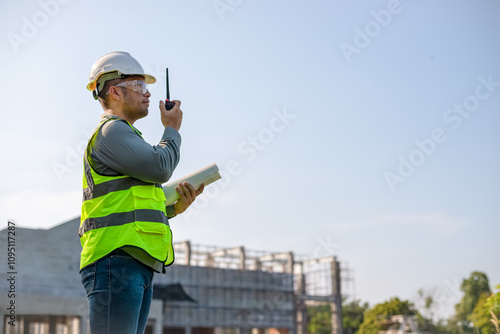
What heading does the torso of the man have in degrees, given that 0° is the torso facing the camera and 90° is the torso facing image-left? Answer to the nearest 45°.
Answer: approximately 270°

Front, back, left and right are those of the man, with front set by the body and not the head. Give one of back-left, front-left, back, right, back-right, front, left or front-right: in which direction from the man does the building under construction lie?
left

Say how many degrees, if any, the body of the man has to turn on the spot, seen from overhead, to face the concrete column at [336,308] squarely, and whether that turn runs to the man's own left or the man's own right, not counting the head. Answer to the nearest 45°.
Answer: approximately 90° to the man's own left

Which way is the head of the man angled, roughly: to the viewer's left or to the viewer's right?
to the viewer's right

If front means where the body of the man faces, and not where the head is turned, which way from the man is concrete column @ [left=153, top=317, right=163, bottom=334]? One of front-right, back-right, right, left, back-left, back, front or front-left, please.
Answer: left

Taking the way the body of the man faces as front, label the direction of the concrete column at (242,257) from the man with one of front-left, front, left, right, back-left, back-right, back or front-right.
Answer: left

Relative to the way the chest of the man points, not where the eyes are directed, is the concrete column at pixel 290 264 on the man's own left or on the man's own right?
on the man's own left

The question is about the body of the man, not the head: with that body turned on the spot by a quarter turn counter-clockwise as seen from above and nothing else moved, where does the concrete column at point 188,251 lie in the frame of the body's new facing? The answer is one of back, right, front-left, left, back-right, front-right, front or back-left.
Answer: front
